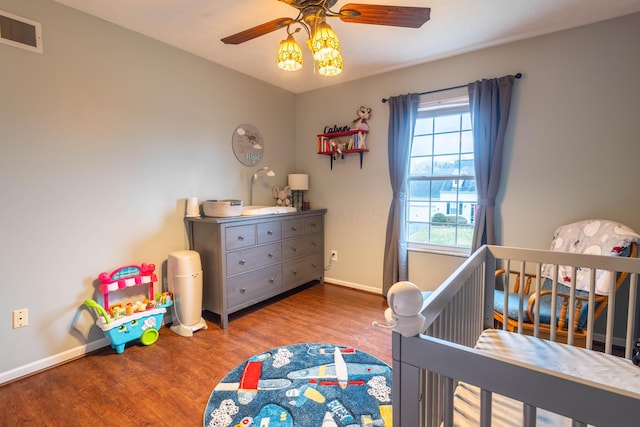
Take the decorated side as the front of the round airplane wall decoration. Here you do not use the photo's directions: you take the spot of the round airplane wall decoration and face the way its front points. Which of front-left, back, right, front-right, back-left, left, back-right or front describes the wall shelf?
front-left

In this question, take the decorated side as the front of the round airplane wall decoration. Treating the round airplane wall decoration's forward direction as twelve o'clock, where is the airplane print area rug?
The airplane print area rug is roughly at 1 o'clock from the round airplane wall decoration.

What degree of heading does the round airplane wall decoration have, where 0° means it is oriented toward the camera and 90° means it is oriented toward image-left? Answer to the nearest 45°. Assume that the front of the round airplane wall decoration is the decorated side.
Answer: approximately 315°

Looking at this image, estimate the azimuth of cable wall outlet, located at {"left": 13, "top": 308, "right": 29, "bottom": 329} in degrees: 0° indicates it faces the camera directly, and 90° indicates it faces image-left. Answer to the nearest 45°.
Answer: approximately 315°

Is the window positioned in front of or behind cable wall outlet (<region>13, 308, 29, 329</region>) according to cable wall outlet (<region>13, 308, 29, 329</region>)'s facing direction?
in front

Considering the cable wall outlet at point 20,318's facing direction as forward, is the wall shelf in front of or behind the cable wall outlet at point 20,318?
in front
